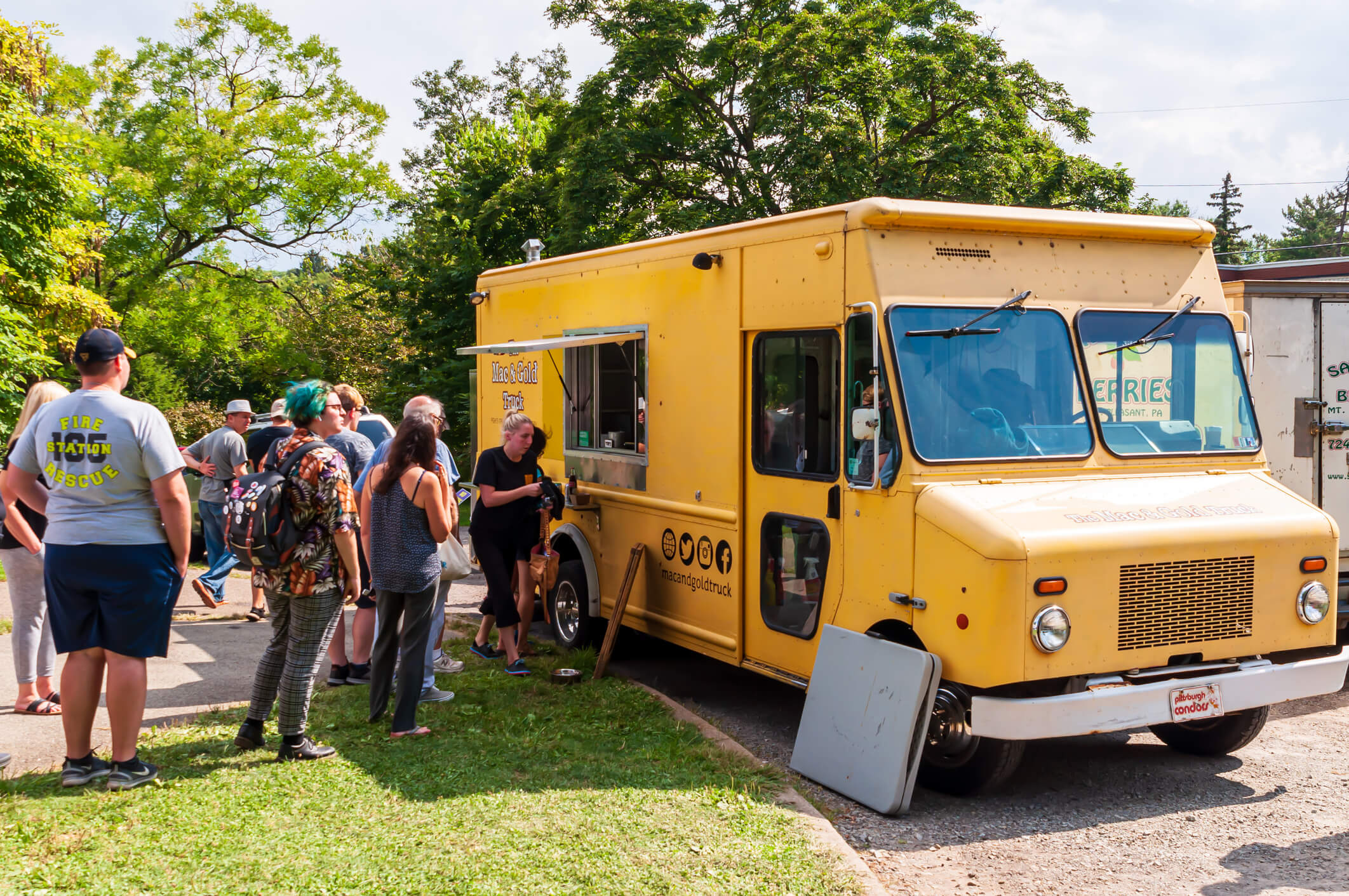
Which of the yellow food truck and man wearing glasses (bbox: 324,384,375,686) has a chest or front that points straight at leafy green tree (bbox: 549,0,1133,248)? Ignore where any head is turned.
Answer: the man wearing glasses

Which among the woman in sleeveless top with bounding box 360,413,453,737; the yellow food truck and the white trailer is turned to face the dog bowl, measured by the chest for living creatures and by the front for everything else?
the woman in sleeveless top

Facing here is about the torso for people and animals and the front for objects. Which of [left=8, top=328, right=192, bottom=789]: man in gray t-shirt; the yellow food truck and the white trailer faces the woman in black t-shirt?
the man in gray t-shirt

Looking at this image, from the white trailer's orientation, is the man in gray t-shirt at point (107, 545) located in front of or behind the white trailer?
behind

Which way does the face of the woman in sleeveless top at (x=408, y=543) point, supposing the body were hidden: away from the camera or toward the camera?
away from the camera

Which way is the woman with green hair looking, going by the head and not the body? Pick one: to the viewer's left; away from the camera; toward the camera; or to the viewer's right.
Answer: to the viewer's right

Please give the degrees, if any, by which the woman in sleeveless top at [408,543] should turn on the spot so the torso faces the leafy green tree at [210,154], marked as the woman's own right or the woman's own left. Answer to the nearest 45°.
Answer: approximately 45° to the woman's own left

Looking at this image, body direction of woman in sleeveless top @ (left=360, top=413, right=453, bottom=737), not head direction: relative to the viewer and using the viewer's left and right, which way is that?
facing away from the viewer and to the right of the viewer

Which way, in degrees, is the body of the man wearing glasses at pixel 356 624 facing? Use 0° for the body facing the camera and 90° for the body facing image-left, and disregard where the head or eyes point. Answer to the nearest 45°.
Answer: approximately 225°

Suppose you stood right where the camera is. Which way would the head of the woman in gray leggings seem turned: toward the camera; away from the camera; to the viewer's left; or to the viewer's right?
away from the camera

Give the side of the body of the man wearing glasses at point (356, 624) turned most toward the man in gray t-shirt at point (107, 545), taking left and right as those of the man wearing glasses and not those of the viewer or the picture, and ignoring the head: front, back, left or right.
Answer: back

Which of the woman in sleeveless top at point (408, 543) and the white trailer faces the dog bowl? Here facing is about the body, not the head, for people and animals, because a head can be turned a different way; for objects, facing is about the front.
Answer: the woman in sleeveless top

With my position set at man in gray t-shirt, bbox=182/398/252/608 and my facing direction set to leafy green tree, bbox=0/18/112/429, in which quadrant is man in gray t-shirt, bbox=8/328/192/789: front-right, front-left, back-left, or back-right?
back-left

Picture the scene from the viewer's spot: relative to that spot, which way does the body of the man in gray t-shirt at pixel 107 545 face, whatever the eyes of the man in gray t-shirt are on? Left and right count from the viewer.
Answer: facing away from the viewer and to the right of the viewer

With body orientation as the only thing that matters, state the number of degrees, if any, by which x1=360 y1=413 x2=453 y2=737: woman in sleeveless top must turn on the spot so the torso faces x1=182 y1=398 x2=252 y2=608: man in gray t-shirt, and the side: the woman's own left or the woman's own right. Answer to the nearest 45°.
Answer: approximately 45° to the woman's own left

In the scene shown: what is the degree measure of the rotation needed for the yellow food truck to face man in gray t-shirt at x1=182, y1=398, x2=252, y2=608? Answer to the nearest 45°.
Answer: approximately 180°
